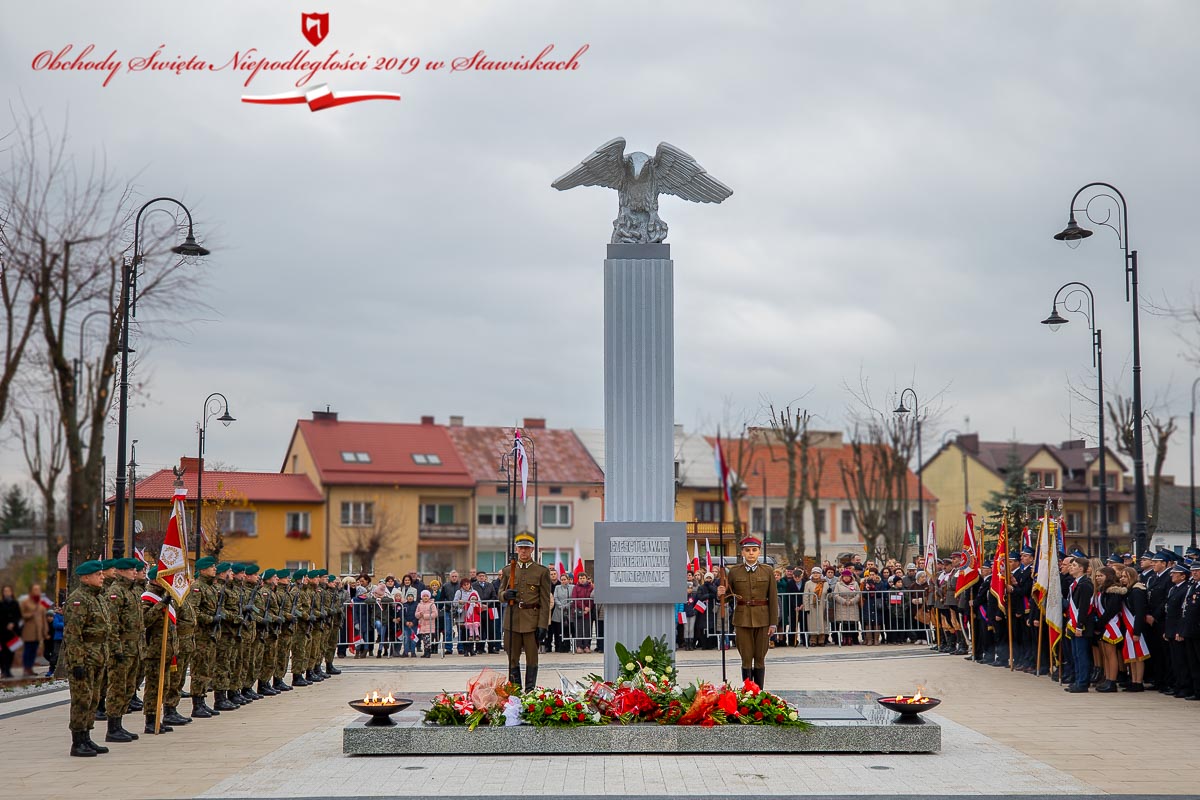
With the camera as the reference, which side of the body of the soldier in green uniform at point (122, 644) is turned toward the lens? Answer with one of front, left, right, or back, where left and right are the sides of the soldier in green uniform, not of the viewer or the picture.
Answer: right

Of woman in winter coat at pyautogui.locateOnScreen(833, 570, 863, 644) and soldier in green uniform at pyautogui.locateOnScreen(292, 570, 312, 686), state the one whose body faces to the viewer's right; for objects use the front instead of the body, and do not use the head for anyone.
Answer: the soldier in green uniform

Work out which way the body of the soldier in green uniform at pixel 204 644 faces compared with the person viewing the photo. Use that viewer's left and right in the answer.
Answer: facing to the right of the viewer

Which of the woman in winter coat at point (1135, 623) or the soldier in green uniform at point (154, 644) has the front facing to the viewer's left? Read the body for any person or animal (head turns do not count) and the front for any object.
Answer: the woman in winter coat

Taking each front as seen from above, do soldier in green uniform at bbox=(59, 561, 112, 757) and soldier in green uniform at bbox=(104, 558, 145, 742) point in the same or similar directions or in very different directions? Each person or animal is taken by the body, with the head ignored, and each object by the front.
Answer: same or similar directions

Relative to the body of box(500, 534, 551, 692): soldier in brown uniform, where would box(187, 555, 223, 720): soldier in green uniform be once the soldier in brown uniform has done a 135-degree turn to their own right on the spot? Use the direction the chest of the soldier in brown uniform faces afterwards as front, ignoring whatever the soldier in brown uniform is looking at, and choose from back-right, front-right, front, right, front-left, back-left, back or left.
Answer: front-left

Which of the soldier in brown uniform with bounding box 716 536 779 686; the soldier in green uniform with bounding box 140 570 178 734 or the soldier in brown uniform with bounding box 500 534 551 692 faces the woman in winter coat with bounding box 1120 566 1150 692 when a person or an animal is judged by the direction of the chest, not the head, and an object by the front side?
the soldier in green uniform

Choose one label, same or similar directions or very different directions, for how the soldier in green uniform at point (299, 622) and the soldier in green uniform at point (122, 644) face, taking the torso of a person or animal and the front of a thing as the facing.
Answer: same or similar directions

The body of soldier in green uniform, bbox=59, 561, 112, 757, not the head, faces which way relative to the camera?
to the viewer's right

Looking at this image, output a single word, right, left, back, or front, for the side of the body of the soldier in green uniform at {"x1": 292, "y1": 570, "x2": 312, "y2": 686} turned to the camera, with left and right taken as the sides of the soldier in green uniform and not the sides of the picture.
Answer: right

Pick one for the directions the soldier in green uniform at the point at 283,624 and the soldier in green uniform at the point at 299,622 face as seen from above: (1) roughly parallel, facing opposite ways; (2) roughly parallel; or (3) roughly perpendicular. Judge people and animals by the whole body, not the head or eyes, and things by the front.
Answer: roughly parallel

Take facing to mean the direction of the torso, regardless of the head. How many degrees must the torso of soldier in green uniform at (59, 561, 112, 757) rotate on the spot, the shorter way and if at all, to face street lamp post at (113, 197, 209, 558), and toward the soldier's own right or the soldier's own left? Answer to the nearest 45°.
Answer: approximately 90° to the soldier's own left

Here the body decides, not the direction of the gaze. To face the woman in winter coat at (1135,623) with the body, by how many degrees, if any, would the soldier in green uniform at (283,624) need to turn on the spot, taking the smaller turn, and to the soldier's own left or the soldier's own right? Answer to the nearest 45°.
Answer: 0° — they already face them

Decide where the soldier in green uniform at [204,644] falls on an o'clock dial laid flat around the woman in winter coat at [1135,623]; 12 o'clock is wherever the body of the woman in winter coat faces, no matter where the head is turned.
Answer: The soldier in green uniform is roughly at 11 o'clock from the woman in winter coat.

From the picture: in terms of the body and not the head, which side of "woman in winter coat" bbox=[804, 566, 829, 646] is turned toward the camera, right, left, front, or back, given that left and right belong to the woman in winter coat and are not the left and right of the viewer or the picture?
front

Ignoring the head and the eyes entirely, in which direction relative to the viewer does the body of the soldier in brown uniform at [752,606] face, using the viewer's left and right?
facing the viewer

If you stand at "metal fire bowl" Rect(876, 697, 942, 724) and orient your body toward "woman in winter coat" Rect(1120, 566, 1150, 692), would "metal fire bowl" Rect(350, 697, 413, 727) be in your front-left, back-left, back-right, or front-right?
back-left

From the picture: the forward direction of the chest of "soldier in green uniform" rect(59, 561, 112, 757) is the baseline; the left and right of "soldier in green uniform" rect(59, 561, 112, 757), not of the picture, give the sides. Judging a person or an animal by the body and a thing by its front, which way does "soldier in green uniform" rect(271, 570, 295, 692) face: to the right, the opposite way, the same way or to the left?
the same way

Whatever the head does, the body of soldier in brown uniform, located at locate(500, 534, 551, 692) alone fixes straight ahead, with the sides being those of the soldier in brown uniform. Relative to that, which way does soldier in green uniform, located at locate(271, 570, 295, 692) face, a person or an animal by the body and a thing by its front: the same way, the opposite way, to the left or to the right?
to the left
